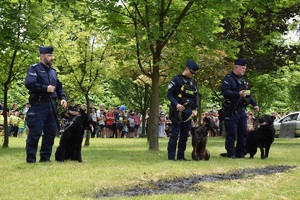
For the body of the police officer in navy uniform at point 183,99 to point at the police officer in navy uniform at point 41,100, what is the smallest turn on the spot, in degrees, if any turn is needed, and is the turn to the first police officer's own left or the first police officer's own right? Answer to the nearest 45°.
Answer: approximately 90° to the first police officer's own right

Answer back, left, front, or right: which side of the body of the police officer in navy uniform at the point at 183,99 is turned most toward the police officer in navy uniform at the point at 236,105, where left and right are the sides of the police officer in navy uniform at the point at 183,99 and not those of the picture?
left

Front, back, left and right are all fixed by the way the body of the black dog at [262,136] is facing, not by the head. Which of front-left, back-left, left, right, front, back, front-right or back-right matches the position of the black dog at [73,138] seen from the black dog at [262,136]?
right

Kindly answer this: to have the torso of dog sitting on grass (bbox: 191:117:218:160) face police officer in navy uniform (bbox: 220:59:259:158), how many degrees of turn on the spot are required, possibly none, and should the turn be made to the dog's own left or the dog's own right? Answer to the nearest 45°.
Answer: approximately 90° to the dog's own left

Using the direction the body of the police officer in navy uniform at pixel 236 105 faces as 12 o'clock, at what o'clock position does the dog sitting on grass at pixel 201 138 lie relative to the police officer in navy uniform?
The dog sitting on grass is roughly at 3 o'clock from the police officer in navy uniform.

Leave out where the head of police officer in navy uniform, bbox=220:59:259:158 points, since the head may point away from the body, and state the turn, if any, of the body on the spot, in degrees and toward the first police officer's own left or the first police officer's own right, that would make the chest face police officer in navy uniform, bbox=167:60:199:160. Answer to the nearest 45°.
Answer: approximately 90° to the first police officer's own right

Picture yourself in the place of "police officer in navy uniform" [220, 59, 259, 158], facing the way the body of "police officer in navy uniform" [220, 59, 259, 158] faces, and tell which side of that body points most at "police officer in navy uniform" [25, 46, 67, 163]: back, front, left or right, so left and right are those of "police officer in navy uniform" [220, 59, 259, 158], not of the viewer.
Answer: right

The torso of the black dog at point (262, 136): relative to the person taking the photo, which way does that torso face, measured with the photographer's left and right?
facing the viewer and to the right of the viewer

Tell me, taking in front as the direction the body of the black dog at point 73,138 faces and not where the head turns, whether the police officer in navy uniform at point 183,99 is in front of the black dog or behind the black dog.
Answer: in front
